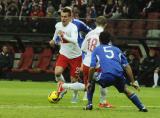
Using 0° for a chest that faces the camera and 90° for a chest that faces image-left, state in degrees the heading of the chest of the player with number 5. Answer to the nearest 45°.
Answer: approximately 180°
